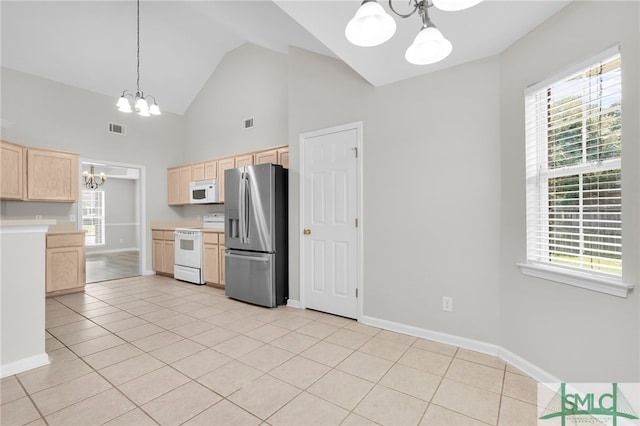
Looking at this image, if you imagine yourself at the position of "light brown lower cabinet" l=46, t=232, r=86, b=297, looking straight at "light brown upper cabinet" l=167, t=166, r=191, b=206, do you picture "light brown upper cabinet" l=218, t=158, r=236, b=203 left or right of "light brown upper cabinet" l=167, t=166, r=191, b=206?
right

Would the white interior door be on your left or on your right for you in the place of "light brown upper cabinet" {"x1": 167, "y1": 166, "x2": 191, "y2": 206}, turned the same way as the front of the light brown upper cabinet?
on your left

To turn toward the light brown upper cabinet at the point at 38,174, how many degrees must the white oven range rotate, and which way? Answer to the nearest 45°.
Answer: approximately 45° to its right

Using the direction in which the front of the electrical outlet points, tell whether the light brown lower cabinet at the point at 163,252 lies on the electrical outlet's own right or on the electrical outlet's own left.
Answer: on the electrical outlet's own right

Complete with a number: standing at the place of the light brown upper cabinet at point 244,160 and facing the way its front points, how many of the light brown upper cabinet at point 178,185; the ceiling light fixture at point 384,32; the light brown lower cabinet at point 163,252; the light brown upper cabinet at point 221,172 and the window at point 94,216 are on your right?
4

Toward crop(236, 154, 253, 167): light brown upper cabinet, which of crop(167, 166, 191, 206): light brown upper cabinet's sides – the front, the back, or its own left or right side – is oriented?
left

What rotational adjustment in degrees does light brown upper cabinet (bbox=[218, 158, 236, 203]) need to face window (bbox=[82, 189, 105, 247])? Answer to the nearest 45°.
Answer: approximately 90° to its right

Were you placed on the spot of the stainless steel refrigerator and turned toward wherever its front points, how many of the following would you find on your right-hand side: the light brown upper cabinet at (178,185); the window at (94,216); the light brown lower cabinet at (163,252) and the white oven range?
4

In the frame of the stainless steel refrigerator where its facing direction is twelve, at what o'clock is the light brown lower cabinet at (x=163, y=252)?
The light brown lower cabinet is roughly at 3 o'clock from the stainless steel refrigerator.

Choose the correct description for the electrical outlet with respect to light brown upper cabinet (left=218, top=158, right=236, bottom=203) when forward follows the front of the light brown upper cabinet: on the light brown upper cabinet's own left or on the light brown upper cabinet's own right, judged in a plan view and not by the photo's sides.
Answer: on the light brown upper cabinet's own left

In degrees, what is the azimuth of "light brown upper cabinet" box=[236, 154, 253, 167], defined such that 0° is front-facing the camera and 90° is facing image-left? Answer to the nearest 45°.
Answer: approximately 45°

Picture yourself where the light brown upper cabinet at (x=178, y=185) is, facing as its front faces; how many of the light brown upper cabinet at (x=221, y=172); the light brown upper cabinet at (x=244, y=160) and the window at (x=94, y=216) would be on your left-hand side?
2
